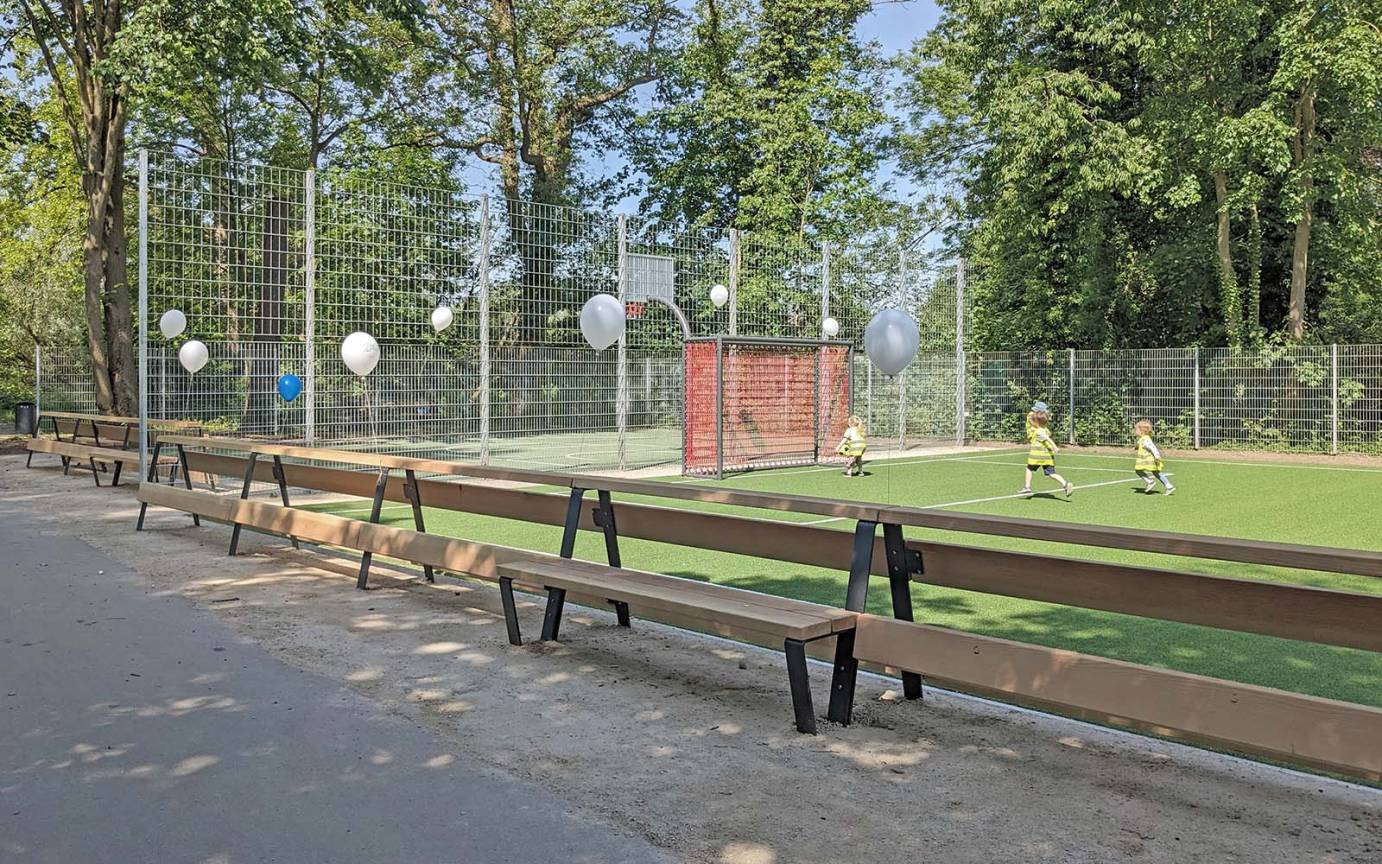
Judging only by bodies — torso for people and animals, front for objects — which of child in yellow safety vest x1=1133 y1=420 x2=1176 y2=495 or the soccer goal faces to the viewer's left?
the child in yellow safety vest

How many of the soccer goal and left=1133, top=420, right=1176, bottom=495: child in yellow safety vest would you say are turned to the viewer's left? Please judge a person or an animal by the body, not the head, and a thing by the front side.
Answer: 1

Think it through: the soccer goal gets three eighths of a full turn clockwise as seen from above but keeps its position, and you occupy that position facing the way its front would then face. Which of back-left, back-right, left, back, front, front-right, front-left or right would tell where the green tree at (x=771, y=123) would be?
right

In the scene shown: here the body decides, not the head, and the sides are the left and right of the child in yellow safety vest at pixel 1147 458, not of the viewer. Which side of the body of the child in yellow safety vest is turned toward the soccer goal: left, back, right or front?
front

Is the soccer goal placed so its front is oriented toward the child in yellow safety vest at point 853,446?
yes

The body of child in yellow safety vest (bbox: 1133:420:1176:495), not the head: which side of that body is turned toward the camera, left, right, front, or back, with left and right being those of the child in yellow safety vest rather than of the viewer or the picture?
left
